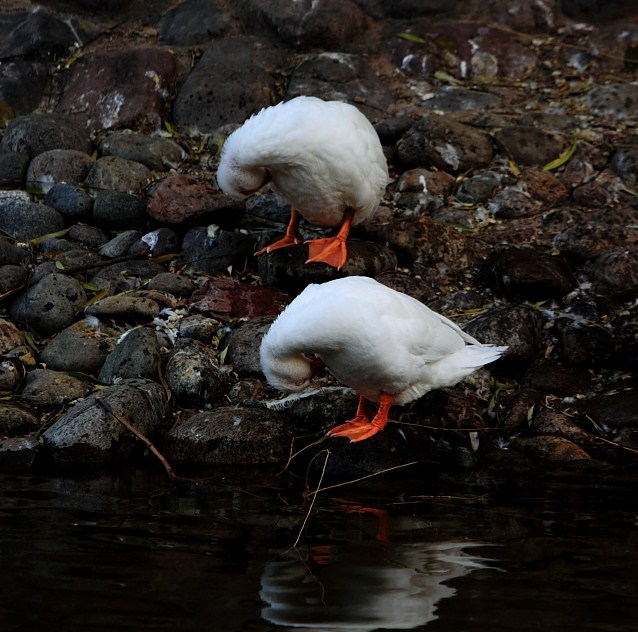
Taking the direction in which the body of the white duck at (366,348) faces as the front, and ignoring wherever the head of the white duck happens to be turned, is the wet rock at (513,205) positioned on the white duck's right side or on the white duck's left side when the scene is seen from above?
on the white duck's right side

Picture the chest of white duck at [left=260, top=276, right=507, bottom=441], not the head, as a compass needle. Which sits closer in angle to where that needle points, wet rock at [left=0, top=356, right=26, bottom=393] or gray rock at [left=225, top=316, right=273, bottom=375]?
the wet rock

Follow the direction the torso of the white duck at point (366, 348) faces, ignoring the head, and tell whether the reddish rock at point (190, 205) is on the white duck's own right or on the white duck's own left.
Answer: on the white duck's own right

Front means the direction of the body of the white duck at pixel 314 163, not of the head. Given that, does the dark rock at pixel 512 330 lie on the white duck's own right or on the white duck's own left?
on the white duck's own left

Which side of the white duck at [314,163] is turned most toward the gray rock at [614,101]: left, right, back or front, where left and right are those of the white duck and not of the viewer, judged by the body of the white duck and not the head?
back

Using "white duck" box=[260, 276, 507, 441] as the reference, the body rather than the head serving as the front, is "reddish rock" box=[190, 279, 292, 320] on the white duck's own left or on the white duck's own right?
on the white duck's own right

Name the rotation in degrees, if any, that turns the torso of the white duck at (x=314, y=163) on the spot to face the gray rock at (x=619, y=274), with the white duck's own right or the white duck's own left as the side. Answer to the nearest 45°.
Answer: approximately 135° to the white duck's own left

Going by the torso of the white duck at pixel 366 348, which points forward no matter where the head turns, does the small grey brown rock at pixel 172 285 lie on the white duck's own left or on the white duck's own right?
on the white duck's own right

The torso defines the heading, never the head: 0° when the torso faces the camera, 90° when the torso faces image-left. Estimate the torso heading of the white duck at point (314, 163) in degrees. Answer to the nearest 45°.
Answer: approximately 45°

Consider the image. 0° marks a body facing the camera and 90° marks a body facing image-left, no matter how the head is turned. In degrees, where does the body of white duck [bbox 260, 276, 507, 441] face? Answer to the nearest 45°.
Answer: approximately 90°

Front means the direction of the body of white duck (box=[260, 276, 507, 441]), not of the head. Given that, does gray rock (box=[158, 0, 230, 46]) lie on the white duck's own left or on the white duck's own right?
on the white duck's own right
